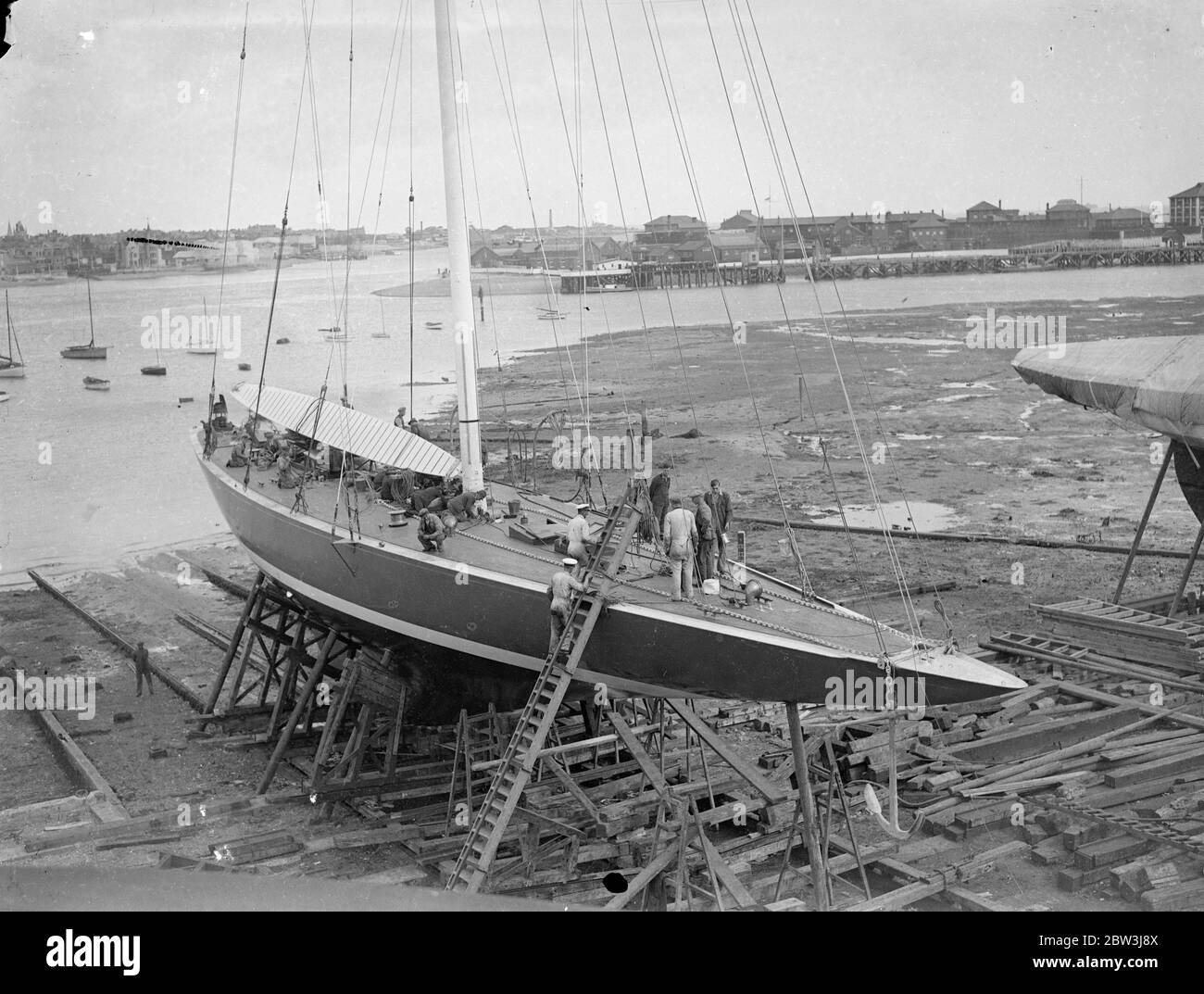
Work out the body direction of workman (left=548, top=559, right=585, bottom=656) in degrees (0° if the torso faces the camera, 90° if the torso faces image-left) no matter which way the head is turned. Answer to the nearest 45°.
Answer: approximately 225°

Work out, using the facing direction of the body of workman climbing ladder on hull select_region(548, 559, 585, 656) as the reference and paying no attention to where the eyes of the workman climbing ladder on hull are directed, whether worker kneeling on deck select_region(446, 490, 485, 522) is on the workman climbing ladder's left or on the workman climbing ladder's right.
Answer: on the workman climbing ladder's left

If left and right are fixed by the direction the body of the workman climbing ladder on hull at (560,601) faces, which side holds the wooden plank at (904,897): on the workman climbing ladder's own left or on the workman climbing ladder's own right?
on the workman climbing ladder's own right

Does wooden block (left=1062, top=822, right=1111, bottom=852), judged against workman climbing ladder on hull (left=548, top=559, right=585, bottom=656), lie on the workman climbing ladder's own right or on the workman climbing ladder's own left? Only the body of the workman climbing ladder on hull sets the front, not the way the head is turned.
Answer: on the workman climbing ladder's own right

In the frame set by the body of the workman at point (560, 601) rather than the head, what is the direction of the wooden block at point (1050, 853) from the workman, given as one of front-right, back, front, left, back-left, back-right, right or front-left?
front-right

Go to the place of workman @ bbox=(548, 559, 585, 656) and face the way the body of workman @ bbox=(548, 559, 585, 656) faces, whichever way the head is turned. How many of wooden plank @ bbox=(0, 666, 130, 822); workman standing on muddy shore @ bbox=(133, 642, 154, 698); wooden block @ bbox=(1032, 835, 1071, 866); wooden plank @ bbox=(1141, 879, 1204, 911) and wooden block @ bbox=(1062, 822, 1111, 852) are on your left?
2

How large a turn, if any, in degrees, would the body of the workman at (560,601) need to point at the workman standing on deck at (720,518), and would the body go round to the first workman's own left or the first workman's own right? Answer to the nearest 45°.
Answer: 0° — they already face them

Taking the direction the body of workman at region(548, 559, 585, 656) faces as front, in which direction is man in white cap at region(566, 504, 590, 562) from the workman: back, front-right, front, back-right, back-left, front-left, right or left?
front-left
